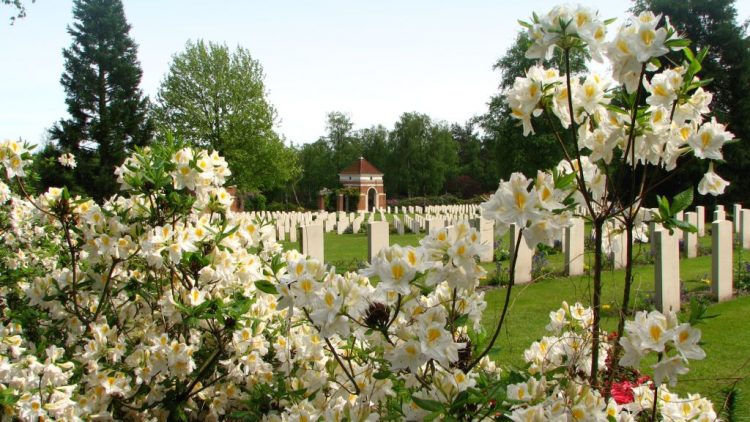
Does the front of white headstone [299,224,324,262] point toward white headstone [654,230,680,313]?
no

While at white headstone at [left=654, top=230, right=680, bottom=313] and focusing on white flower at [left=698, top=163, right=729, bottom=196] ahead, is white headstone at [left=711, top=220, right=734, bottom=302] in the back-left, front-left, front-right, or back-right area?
back-left

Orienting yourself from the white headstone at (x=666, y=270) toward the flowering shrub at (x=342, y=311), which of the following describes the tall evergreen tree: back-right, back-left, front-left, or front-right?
back-right

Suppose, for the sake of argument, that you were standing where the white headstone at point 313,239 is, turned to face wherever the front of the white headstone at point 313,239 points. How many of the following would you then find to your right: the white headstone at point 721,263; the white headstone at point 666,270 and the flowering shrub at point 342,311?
0

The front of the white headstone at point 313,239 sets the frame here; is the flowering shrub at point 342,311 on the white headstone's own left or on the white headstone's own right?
on the white headstone's own left

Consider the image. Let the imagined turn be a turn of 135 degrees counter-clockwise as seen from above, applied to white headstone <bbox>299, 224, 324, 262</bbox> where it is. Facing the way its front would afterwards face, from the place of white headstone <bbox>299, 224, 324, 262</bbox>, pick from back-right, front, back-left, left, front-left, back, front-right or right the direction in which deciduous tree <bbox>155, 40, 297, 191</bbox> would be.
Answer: left

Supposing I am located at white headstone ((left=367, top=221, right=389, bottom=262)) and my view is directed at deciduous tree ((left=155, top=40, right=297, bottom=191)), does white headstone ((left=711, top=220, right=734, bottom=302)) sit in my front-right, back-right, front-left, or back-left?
back-right

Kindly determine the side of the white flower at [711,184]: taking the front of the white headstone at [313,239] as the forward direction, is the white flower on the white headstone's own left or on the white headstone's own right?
on the white headstone's own left

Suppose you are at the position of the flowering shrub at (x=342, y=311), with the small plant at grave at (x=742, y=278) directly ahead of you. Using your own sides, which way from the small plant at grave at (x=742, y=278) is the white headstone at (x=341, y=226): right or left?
left

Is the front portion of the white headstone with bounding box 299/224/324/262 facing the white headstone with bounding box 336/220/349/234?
no

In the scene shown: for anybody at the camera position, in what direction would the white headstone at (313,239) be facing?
facing the viewer and to the left of the viewer
